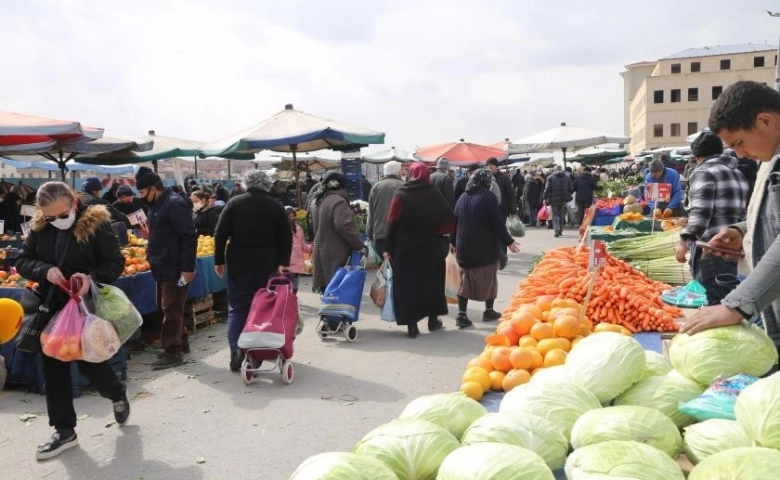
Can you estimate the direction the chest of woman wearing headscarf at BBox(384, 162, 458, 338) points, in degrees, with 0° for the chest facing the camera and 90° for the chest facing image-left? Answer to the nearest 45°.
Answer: approximately 180°

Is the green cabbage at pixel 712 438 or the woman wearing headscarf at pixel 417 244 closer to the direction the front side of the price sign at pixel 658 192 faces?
the green cabbage

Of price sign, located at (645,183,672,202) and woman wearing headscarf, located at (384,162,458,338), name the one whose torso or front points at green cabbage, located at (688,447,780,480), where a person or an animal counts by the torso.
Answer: the price sign

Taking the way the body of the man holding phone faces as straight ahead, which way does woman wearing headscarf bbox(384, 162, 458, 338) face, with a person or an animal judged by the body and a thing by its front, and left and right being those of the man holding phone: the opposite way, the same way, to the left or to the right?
to the right

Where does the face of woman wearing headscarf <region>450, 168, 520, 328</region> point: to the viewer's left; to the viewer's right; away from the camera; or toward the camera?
away from the camera

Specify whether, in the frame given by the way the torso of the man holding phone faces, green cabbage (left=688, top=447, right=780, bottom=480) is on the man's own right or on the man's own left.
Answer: on the man's own left

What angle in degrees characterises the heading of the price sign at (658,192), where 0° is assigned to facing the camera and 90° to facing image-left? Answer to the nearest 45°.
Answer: approximately 0°

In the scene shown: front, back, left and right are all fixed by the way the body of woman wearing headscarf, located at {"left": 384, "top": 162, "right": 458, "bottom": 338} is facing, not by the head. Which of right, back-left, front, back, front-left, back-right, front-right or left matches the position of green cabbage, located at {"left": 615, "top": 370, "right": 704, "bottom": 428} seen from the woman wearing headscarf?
back

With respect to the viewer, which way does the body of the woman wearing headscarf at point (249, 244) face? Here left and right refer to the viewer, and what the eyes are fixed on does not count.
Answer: facing away from the viewer

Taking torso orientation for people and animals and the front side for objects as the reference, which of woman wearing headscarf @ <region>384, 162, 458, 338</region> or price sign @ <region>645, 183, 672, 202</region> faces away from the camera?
the woman wearing headscarf

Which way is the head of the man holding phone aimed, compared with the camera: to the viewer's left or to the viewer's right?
to the viewer's left

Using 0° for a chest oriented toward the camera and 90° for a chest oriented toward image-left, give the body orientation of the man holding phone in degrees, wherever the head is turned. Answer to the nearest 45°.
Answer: approximately 90°

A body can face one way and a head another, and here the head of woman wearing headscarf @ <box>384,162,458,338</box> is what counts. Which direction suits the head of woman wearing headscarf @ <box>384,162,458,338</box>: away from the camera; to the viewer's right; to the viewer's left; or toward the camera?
away from the camera
